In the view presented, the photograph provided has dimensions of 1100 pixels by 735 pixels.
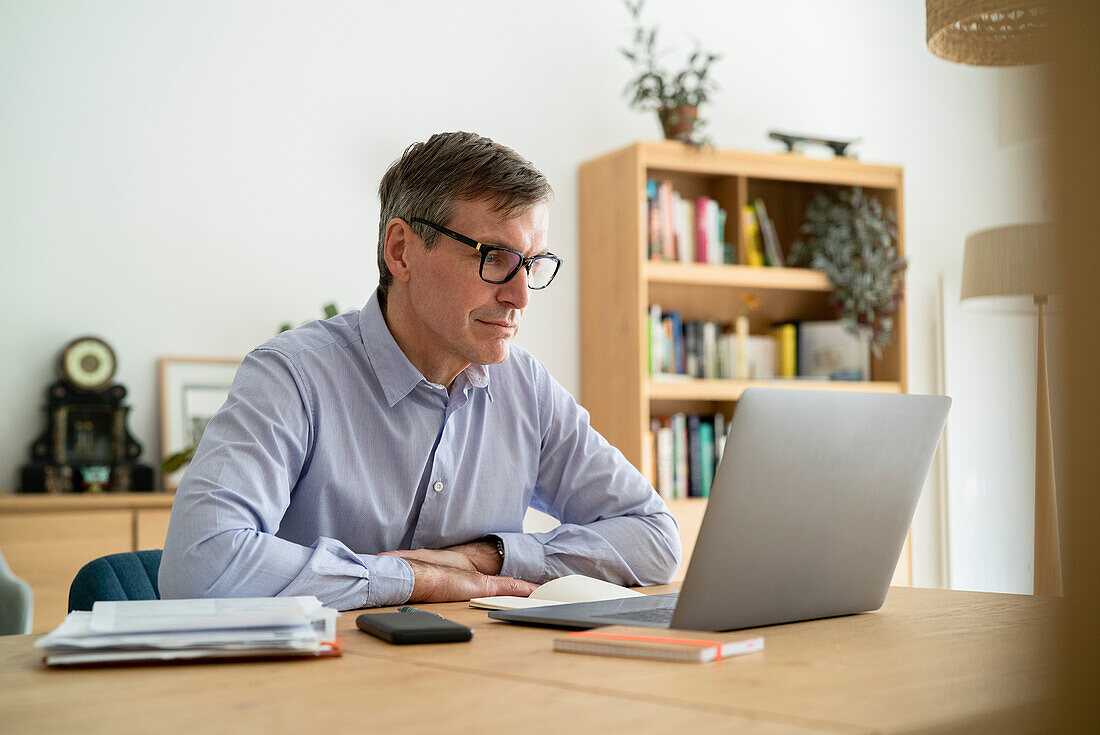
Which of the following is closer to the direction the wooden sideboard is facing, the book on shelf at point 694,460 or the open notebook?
the open notebook

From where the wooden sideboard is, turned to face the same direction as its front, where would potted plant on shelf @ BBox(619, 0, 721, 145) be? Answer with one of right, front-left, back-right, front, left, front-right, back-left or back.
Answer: left

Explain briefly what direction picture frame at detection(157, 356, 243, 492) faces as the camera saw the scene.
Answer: facing the viewer

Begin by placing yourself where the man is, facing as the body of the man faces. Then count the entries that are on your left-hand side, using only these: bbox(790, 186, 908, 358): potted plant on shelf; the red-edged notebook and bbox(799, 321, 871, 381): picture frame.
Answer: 2

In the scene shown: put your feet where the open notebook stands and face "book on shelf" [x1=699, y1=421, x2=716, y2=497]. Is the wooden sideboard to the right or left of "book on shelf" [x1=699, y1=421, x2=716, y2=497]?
left

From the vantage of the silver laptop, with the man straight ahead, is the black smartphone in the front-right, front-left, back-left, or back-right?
front-left

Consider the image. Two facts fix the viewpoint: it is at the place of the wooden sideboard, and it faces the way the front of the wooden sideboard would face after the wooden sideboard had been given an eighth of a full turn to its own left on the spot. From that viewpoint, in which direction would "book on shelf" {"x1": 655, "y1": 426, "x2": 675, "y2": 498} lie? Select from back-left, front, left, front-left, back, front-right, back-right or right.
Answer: front-left

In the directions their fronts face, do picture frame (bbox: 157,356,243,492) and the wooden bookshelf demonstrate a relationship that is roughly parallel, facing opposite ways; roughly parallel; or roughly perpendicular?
roughly parallel

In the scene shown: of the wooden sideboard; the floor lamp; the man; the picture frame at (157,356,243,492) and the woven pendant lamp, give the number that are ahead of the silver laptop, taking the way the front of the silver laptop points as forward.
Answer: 3

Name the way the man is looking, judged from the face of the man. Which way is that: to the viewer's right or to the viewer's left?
to the viewer's right

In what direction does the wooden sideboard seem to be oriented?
toward the camera

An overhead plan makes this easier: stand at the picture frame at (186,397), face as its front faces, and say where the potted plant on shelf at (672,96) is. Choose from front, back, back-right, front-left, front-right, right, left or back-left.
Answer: left

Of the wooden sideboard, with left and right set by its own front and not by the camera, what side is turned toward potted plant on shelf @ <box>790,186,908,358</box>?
left

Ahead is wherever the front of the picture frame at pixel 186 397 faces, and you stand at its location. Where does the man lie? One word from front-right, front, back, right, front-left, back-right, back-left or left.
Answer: front

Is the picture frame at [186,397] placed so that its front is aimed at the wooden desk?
yes

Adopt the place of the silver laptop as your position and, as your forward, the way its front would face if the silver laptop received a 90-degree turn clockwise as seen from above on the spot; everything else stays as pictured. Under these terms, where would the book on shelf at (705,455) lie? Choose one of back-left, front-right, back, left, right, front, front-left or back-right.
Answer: front-left

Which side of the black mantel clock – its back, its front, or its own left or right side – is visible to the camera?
front

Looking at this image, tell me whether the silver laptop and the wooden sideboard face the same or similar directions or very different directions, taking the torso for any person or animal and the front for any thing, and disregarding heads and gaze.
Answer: very different directions
